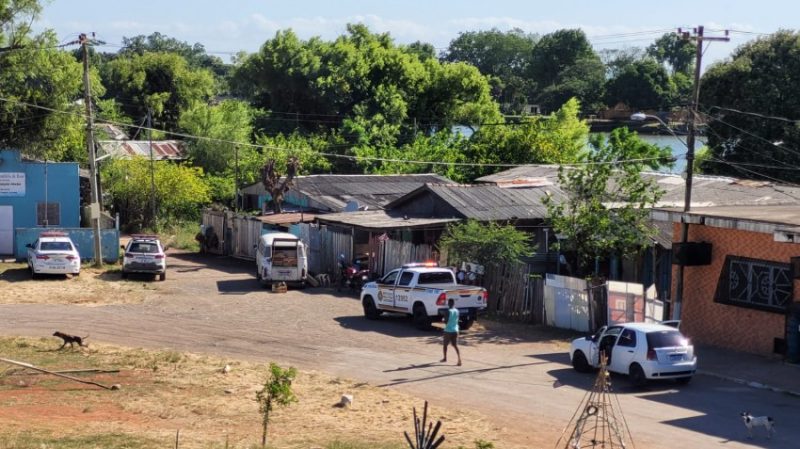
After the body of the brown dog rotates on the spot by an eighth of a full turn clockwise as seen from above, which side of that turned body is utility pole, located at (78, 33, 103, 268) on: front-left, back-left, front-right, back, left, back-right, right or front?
front-right

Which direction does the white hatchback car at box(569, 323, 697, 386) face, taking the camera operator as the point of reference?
facing away from the viewer and to the left of the viewer

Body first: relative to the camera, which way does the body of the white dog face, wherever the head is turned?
to the viewer's left

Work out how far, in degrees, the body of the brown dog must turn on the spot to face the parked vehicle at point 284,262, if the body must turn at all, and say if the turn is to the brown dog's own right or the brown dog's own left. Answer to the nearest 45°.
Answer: approximately 135° to the brown dog's own right

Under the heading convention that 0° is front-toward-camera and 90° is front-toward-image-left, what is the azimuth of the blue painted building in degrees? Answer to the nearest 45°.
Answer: approximately 0°

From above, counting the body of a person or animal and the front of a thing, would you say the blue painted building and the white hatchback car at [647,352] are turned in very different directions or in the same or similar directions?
very different directions

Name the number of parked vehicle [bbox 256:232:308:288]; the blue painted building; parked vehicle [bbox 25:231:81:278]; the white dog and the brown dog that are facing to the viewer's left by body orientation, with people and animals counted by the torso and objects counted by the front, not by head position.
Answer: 2

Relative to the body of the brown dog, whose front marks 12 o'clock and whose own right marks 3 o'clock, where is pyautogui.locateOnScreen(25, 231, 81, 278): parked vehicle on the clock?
The parked vehicle is roughly at 3 o'clock from the brown dog.

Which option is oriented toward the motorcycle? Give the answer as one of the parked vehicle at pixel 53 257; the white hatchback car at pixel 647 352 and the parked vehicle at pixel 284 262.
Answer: the white hatchback car

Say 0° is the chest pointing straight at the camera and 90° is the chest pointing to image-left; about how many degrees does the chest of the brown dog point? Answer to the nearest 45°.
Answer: approximately 90°

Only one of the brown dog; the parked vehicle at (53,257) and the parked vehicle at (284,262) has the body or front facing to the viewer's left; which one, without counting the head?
the brown dog

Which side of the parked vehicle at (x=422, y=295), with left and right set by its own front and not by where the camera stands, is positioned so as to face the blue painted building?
front

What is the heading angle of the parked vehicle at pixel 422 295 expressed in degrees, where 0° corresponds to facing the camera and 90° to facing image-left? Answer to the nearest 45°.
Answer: approximately 135°
